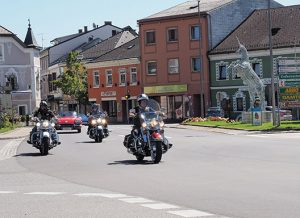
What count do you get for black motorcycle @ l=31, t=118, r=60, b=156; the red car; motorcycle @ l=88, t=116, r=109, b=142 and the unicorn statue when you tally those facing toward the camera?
3

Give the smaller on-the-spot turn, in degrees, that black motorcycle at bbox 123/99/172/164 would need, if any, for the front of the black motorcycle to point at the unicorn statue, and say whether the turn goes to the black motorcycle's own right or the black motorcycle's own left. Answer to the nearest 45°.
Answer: approximately 135° to the black motorcycle's own left

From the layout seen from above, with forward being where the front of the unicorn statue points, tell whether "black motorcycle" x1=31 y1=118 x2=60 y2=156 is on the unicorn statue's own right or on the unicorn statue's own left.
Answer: on the unicorn statue's own left

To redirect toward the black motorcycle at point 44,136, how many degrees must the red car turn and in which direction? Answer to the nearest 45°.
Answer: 0° — it already faces it

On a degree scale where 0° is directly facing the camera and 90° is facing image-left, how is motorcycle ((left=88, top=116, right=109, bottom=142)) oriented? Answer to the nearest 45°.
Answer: approximately 0°

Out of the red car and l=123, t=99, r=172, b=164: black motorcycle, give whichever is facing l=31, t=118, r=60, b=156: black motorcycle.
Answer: the red car

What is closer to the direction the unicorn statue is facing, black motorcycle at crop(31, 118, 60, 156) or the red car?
the red car

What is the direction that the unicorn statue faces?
to the viewer's left

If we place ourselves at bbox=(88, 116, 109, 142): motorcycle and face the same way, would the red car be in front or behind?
behind
